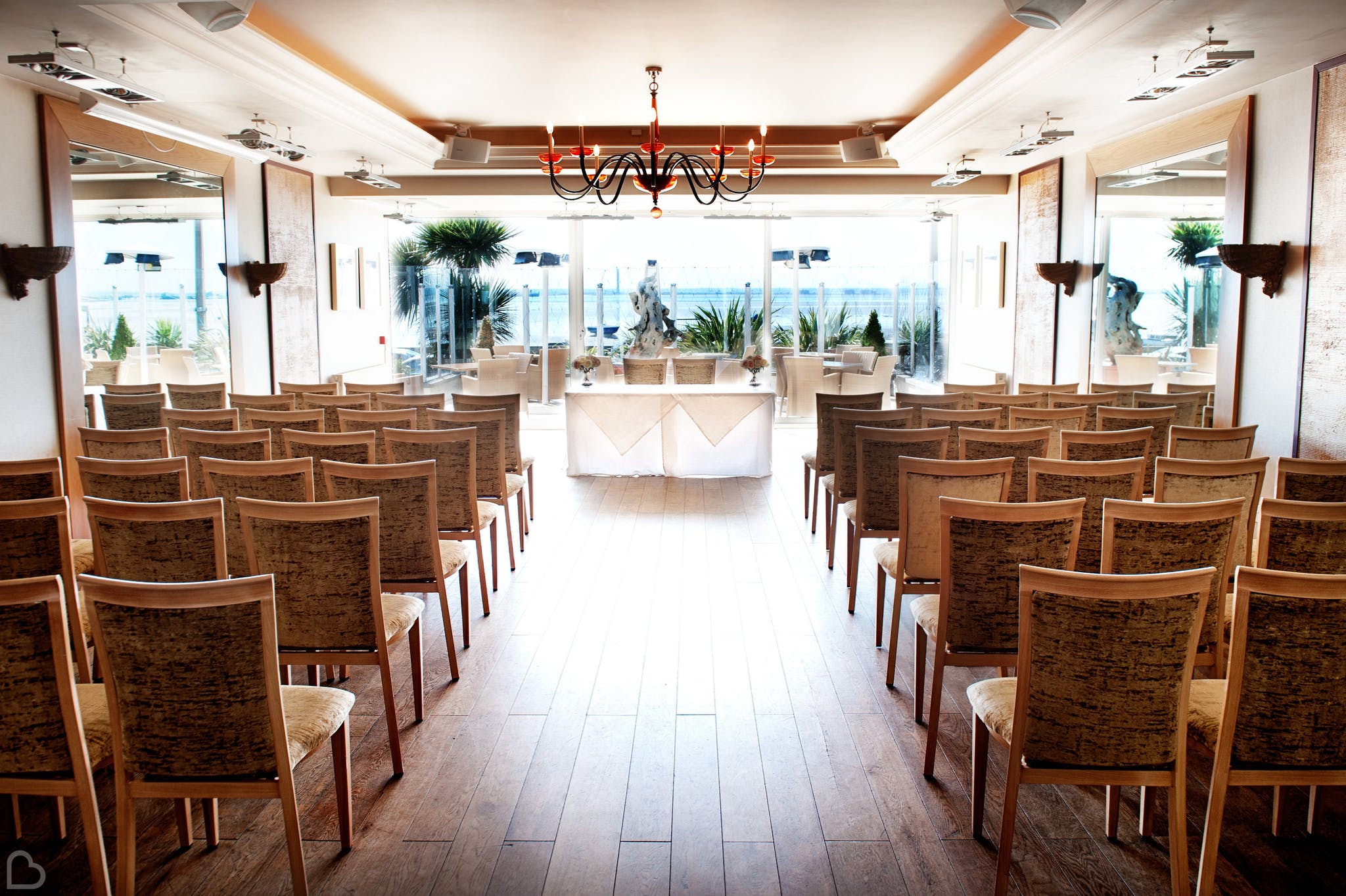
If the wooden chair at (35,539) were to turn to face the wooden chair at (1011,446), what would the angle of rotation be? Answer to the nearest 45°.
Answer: approximately 45° to its right

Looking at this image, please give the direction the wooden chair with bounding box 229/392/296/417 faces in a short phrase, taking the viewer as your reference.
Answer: facing away from the viewer

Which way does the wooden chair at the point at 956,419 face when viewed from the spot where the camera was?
facing away from the viewer

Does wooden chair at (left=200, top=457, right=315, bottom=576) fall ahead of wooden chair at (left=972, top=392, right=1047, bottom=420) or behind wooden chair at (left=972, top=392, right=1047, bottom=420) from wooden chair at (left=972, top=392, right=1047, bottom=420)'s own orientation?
behind

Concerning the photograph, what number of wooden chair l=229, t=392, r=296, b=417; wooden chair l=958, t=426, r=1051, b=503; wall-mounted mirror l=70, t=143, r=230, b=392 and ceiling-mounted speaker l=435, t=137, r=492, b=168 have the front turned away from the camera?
2

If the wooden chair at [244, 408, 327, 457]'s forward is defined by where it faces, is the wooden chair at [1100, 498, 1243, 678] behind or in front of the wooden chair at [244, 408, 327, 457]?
behind

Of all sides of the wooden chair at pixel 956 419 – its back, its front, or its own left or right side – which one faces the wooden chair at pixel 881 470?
back

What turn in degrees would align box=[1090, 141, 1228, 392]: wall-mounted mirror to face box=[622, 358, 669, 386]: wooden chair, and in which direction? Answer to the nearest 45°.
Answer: approximately 45° to its right

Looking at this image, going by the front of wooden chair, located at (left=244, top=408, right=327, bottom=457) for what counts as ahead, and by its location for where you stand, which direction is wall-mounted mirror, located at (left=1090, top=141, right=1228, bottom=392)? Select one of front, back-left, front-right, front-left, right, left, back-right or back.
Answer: right

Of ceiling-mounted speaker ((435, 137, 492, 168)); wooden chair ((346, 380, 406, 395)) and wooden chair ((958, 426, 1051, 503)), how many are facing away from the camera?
2

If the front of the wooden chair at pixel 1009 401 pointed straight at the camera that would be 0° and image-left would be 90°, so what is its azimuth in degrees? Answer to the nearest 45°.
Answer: approximately 180°

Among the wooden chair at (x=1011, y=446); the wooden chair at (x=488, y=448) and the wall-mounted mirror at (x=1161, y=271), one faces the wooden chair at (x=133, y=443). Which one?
the wall-mounted mirror

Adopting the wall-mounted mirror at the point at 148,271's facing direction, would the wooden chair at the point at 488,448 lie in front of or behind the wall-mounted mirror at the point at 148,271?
in front
